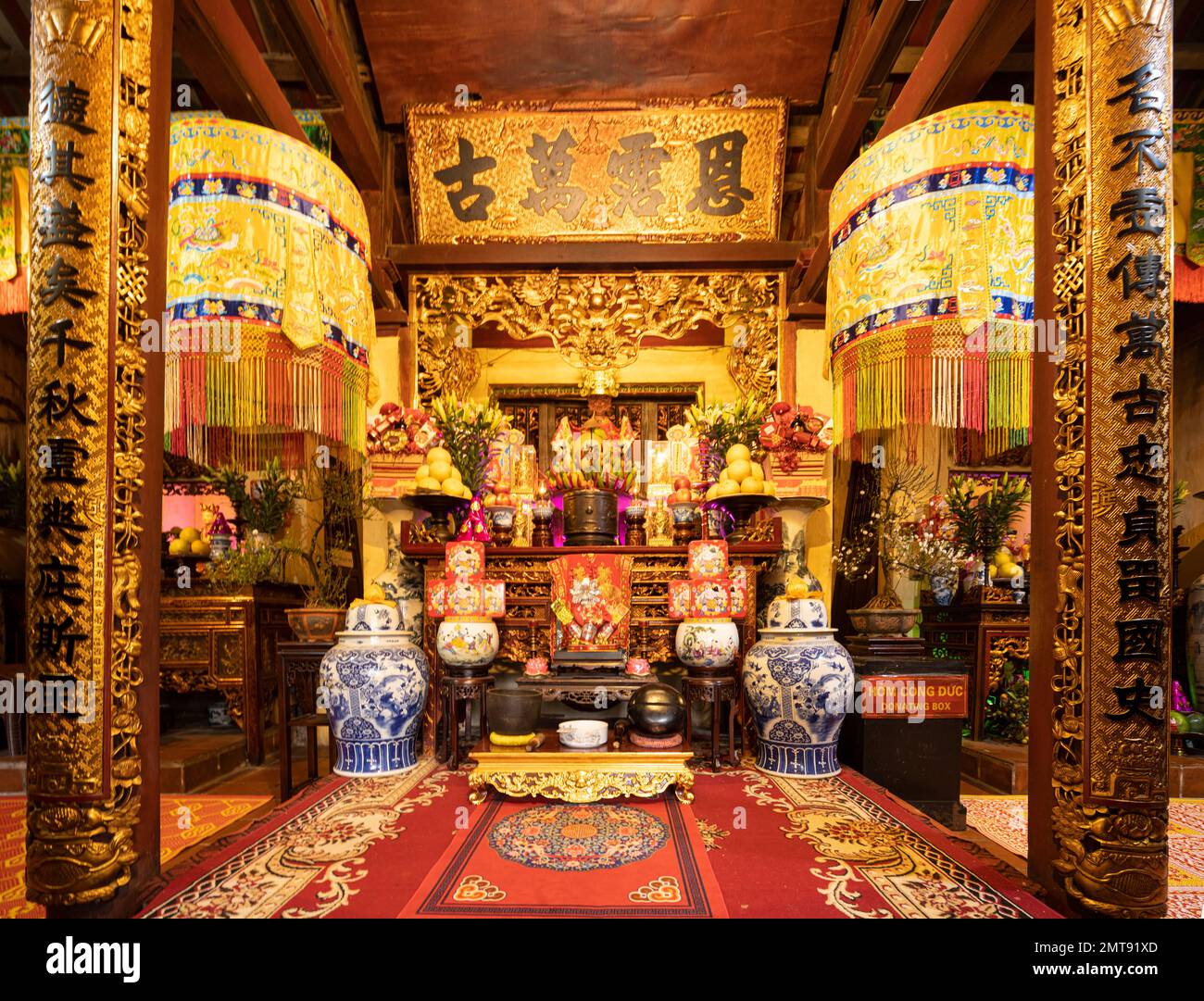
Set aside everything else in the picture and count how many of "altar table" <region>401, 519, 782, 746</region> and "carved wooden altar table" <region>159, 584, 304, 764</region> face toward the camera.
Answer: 2

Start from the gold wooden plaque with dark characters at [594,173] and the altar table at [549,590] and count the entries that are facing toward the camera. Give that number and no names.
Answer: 2

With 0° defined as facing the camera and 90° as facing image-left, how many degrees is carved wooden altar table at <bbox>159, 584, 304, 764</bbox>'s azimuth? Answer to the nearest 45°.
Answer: approximately 0°

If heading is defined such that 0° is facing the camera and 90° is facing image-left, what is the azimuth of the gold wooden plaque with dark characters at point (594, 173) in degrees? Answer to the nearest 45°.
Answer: approximately 0°
